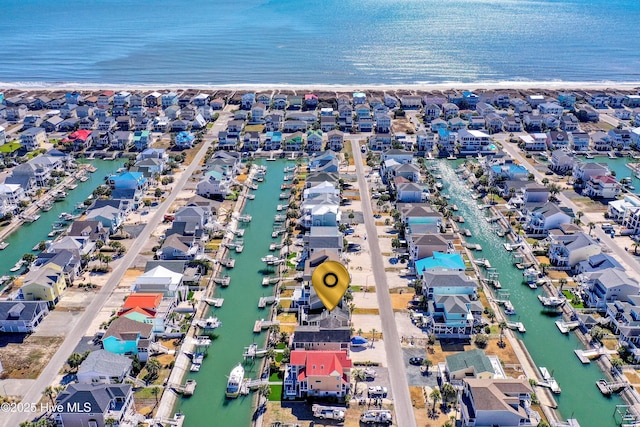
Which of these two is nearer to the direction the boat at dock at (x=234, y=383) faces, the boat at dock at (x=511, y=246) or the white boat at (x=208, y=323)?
the white boat

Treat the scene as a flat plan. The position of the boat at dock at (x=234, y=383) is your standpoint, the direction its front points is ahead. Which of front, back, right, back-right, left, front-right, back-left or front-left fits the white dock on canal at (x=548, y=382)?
right

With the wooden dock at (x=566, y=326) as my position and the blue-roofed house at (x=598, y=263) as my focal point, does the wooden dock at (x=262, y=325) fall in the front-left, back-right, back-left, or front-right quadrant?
back-left

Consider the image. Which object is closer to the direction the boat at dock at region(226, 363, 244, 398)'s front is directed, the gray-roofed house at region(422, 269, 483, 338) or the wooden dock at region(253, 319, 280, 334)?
the wooden dock

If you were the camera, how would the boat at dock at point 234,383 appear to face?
facing away from the viewer

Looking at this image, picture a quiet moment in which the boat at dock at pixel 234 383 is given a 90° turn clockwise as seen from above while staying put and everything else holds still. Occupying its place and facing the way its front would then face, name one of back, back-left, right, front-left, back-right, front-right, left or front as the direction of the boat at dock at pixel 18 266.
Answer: back-left

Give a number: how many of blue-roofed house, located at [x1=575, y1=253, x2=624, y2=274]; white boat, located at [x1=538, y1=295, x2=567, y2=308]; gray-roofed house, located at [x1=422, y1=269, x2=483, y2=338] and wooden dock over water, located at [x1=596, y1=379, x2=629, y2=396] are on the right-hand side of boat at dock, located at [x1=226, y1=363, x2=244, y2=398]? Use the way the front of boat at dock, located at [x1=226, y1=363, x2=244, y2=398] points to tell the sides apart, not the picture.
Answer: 4

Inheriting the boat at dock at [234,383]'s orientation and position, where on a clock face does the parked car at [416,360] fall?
The parked car is roughly at 3 o'clock from the boat at dock.

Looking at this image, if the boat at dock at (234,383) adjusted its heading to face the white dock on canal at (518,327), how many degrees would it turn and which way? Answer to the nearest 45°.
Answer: approximately 90° to its right

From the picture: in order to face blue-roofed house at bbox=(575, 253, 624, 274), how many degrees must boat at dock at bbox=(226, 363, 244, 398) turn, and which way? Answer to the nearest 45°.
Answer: approximately 90° to its right

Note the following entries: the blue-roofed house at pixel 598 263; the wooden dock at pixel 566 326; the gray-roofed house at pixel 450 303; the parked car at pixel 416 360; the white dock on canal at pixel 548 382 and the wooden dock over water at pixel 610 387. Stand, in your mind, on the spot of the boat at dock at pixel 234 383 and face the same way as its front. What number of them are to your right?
6

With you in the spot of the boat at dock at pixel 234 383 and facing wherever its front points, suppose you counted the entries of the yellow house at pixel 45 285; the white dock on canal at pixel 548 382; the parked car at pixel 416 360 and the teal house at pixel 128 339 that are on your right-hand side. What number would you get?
2

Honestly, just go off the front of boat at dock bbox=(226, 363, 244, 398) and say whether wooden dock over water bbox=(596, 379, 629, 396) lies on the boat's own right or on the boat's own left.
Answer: on the boat's own right

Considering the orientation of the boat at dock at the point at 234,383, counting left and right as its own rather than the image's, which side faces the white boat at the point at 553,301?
right

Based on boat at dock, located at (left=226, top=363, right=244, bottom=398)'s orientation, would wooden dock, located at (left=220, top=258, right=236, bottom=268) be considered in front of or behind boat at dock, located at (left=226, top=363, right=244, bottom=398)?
in front

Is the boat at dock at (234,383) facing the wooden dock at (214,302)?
yes

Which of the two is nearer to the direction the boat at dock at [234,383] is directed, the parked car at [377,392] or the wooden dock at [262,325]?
the wooden dock

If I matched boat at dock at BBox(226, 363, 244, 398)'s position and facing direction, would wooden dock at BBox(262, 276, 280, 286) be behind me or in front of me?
in front
